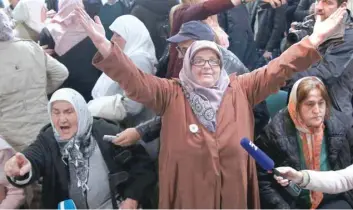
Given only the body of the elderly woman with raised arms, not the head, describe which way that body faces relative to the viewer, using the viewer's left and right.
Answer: facing the viewer

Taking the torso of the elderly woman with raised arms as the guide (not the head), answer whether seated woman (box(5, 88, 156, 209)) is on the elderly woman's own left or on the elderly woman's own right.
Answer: on the elderly woman's own right

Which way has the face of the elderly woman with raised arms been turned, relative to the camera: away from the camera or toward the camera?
toward the camera

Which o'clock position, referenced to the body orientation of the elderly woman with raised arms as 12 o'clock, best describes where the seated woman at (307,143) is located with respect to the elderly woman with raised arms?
The seated woman is roughly at 8 o'clock from the elderly woman with raised arms.

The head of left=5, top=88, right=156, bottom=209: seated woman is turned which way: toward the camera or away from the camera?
toward the camera
